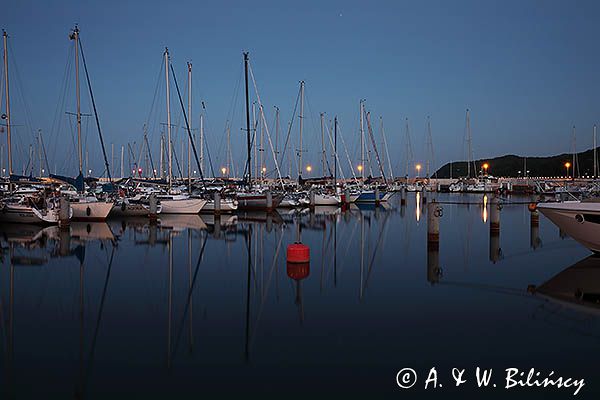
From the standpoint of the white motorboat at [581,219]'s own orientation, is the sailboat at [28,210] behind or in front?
in front

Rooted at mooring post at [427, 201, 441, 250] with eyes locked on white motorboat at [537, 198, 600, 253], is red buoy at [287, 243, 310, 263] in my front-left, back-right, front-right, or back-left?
back-right

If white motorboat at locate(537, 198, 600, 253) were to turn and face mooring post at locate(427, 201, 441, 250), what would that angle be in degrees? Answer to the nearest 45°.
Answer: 0° — it already faces it

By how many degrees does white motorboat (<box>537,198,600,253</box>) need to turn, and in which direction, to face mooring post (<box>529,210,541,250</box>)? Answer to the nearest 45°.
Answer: approximately 90° to its right

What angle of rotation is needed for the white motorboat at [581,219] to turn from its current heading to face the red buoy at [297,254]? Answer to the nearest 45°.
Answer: approximately 45° to its left

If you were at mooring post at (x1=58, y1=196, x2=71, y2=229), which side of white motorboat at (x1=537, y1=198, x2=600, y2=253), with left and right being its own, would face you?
front

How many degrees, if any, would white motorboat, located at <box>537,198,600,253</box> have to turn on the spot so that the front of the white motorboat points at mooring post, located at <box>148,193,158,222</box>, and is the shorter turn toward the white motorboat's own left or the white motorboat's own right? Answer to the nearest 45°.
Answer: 0° — it already faces it

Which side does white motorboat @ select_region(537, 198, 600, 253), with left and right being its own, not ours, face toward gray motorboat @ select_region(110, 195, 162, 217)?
front

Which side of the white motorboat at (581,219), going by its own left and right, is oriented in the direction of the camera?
left
